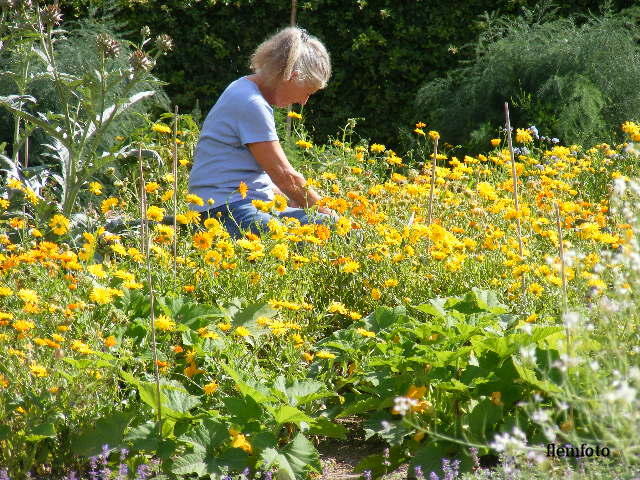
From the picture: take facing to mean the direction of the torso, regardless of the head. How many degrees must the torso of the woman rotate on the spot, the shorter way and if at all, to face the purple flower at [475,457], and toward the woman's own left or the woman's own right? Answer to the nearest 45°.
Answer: approximately 90° to the woman's own right

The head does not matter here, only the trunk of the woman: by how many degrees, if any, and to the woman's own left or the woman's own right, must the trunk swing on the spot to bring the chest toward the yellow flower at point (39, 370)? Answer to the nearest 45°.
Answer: approximately 90° to the woman's own right

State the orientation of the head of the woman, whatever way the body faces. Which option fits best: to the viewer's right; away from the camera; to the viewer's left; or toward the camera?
to the viewer's right

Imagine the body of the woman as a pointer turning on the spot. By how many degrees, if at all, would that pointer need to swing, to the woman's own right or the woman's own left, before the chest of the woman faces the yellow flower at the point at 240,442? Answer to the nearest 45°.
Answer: approximately 90° to the woman's own right

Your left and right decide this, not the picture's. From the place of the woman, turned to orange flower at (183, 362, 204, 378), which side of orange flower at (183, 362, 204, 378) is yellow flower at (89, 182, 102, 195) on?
right

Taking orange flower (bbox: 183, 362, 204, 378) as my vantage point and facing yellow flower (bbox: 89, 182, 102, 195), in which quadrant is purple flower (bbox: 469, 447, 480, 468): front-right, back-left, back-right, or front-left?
back-right

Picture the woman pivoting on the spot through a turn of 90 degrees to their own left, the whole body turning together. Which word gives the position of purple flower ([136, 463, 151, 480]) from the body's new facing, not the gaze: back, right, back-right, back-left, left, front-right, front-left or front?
back

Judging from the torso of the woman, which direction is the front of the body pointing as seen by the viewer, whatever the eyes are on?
to the viewer's right

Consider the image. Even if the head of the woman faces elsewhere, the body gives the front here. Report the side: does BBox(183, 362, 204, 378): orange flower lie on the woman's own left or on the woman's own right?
on the woman's own right

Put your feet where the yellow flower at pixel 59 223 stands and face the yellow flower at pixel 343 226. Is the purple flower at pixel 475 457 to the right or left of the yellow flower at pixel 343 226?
right

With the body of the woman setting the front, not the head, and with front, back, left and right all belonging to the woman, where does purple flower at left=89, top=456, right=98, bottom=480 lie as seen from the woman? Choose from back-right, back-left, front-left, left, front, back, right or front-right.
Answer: right
